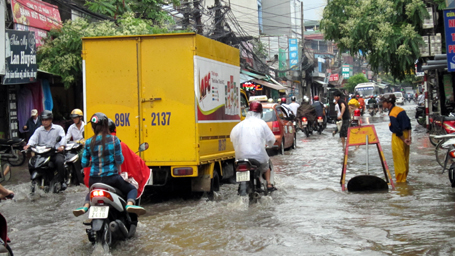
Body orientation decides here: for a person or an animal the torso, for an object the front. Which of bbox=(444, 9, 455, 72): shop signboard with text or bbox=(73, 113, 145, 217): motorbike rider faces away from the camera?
the motorbike rider

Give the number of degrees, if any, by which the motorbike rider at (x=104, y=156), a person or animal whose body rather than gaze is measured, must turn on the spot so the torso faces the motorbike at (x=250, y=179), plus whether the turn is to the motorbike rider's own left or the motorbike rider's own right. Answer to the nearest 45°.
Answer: approximately 45° to the motorbike rider's own right

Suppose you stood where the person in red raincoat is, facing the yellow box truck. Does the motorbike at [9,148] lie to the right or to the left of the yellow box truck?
left

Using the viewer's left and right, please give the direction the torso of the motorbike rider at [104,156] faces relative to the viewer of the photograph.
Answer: facing away from the viewer

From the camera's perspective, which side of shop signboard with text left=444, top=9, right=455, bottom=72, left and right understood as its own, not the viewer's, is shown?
front

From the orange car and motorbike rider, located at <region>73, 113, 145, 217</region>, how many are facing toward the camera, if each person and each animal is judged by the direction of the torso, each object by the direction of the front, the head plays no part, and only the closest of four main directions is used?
0

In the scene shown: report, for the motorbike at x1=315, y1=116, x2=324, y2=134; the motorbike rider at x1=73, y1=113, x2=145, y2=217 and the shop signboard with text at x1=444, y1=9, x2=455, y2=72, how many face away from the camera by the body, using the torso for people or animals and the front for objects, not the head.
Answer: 2

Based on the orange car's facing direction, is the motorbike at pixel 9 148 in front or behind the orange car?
behind

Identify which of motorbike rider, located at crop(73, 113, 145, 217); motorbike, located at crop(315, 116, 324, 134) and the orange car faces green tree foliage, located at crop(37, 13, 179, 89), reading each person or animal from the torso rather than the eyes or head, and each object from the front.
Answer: the motorbike rider

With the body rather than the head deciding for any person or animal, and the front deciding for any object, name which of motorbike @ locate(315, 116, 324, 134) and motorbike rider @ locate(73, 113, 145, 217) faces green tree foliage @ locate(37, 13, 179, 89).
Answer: the motorbike rider

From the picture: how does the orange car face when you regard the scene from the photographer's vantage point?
facing away from the viewer and to the right of the viewer

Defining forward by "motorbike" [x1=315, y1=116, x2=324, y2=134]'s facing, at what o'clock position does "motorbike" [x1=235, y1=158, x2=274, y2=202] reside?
"motorbike" [x1=235, y1=158, x2=274, y2=202] is roughly at 6 o'clock from "motorbike" [x1=315, y1=116, x2=324, y2=134].

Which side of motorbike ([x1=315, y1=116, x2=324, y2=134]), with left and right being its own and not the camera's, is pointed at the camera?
back

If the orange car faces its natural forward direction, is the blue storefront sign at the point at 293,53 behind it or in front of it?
in front

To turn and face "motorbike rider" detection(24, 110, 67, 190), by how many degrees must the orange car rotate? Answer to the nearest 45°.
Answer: approximately 180°

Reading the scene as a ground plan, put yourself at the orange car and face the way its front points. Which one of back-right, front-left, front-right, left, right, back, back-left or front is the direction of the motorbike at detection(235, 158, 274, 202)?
back-right
